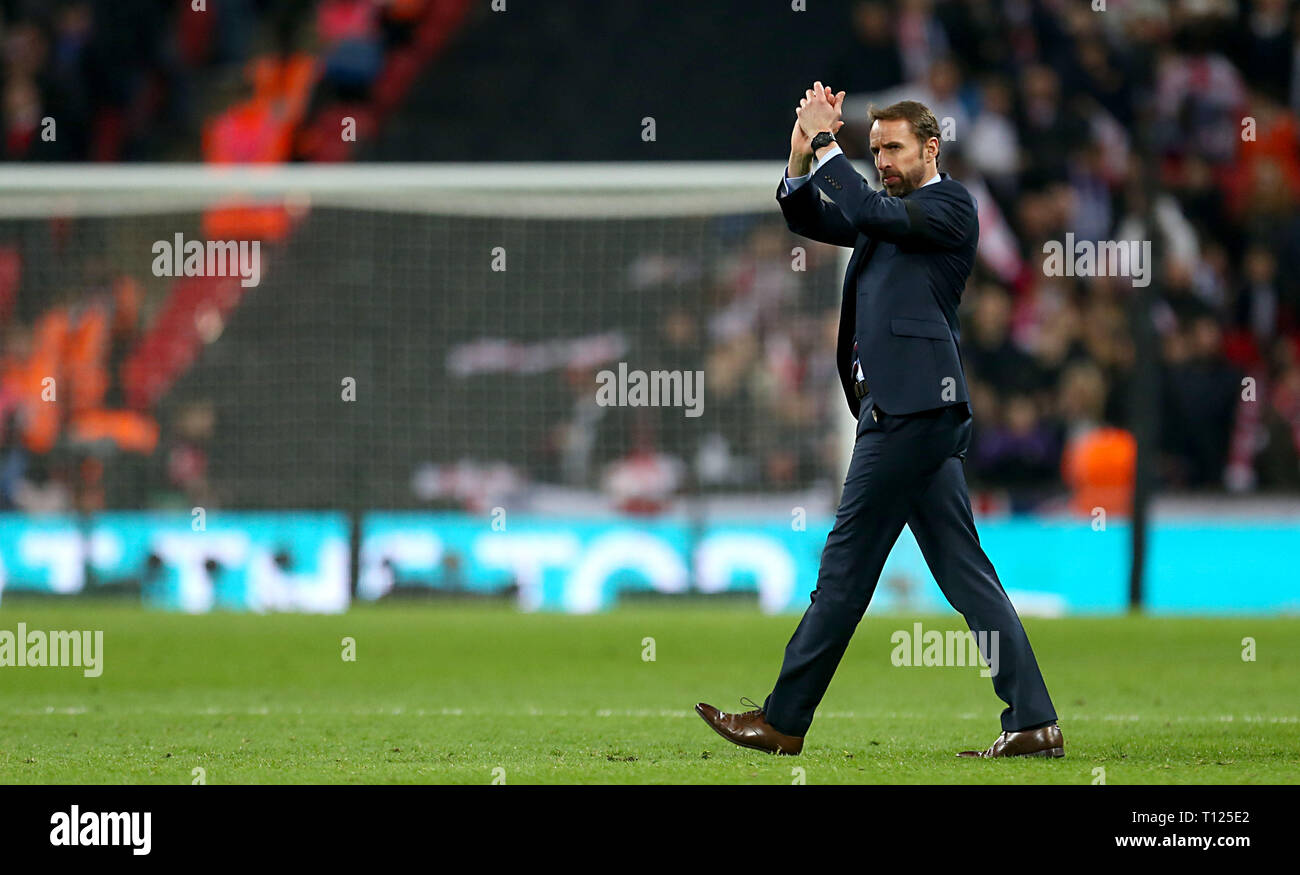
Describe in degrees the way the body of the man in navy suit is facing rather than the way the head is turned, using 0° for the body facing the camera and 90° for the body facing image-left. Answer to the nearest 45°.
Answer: approximately 90°
